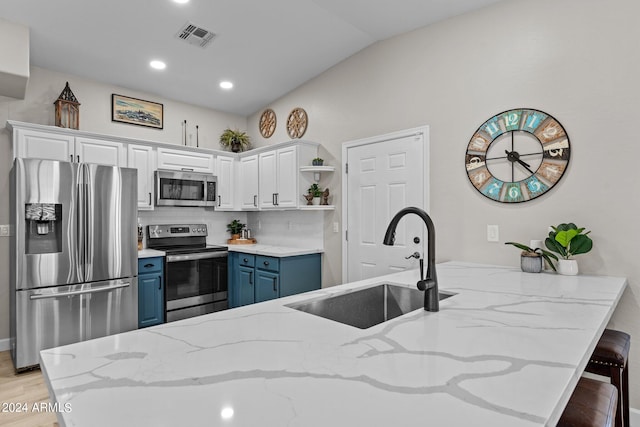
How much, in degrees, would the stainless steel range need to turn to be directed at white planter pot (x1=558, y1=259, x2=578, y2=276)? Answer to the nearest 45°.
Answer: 0° — it already faces it

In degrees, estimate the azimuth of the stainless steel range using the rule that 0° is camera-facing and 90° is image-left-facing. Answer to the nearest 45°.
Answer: approximately 315°

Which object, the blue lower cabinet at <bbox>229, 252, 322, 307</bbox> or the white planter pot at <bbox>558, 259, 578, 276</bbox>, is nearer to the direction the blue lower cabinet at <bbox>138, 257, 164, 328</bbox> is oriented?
the white planter pot

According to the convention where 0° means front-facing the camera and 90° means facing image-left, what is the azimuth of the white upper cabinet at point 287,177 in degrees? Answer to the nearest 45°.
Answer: approximately 45°

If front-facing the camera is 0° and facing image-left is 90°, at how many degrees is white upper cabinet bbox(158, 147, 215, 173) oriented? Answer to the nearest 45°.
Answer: approximately 315°
